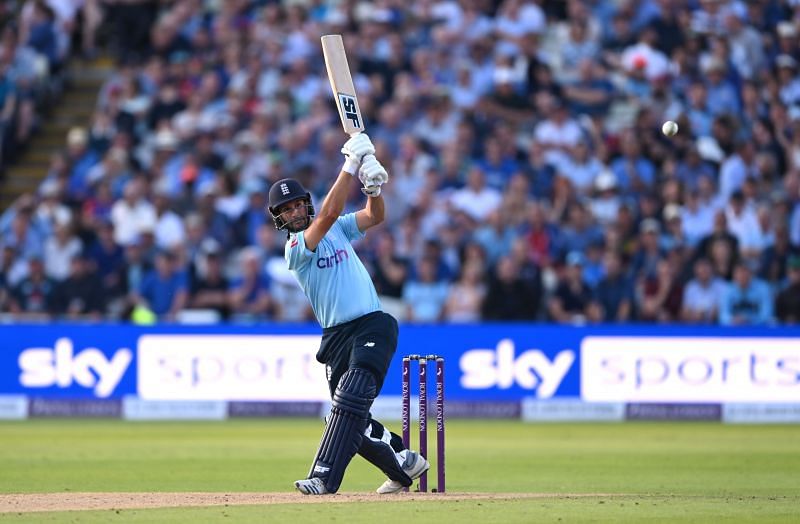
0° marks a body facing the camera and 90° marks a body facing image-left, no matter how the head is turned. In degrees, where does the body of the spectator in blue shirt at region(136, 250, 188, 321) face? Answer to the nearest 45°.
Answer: approximately 0°

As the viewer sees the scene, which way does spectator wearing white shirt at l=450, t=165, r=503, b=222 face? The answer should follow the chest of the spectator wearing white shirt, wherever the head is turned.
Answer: toward the camera

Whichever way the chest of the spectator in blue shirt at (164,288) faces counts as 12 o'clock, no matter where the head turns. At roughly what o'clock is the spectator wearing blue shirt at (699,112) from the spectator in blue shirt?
The spectator wearing blue shirt is roughly at 9 o'clock from the spectator in blue shirt.

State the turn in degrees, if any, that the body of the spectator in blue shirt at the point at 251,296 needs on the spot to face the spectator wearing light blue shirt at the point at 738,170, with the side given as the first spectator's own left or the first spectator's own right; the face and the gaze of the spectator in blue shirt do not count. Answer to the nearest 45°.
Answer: approximately 90° to the first spectator's own left

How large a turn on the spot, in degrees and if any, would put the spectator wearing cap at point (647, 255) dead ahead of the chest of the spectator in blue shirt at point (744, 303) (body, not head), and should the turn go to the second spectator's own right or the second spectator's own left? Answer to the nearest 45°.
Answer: approximately 90° to the second spectator's own right

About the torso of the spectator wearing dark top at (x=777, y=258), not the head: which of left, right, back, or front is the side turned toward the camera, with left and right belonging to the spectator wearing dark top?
front

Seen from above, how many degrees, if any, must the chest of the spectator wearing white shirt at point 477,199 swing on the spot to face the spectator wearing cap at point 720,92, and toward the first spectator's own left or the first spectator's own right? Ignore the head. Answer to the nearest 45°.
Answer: approximately 90° to the first spectator's own left

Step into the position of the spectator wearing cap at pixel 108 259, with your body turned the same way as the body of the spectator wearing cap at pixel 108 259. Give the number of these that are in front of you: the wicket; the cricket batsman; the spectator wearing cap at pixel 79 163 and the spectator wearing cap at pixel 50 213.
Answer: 2

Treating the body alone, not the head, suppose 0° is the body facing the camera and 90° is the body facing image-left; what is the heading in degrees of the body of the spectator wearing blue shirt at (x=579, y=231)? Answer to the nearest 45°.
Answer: approximately 0°

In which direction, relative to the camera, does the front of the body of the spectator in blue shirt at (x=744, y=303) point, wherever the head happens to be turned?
toward the camera

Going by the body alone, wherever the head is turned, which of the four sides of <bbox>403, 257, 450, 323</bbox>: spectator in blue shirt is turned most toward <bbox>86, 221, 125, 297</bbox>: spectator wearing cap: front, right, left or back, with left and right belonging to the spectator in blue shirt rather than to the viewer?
right

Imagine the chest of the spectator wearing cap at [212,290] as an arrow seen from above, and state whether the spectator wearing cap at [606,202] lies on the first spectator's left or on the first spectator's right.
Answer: on the first spectator's left

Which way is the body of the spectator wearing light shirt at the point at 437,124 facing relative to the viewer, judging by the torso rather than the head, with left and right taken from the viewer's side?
facing the viewer
